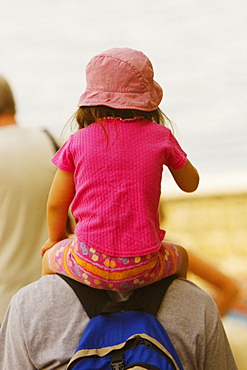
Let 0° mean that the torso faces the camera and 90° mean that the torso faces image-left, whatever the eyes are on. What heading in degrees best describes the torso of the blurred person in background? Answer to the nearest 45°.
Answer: approximately 180°
